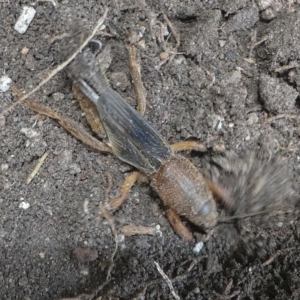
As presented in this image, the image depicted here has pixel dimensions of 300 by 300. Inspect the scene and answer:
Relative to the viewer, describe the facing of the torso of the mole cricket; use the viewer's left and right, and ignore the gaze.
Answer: facing the viewer and to the right of the viewer

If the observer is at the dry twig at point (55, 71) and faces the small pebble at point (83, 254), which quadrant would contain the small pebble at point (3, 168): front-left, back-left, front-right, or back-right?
front-right

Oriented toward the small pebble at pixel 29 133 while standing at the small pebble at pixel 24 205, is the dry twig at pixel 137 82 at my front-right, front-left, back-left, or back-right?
front-right

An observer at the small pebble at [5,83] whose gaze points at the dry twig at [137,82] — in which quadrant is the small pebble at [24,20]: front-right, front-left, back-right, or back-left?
front-left
